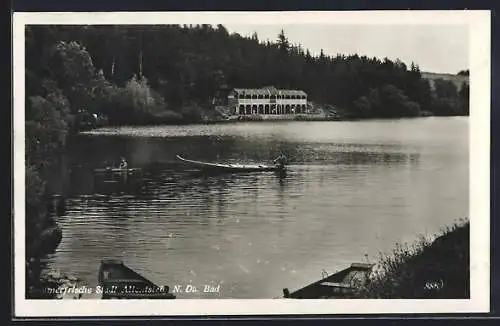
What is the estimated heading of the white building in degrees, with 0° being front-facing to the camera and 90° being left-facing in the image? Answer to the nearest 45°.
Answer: approximately 0°

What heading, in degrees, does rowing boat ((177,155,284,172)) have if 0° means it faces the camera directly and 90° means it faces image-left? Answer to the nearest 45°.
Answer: approximately 90°

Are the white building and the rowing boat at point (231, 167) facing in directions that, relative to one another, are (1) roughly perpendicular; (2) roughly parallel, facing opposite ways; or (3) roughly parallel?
roughly perpendicular

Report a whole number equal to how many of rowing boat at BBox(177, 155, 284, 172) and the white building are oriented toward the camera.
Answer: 1
